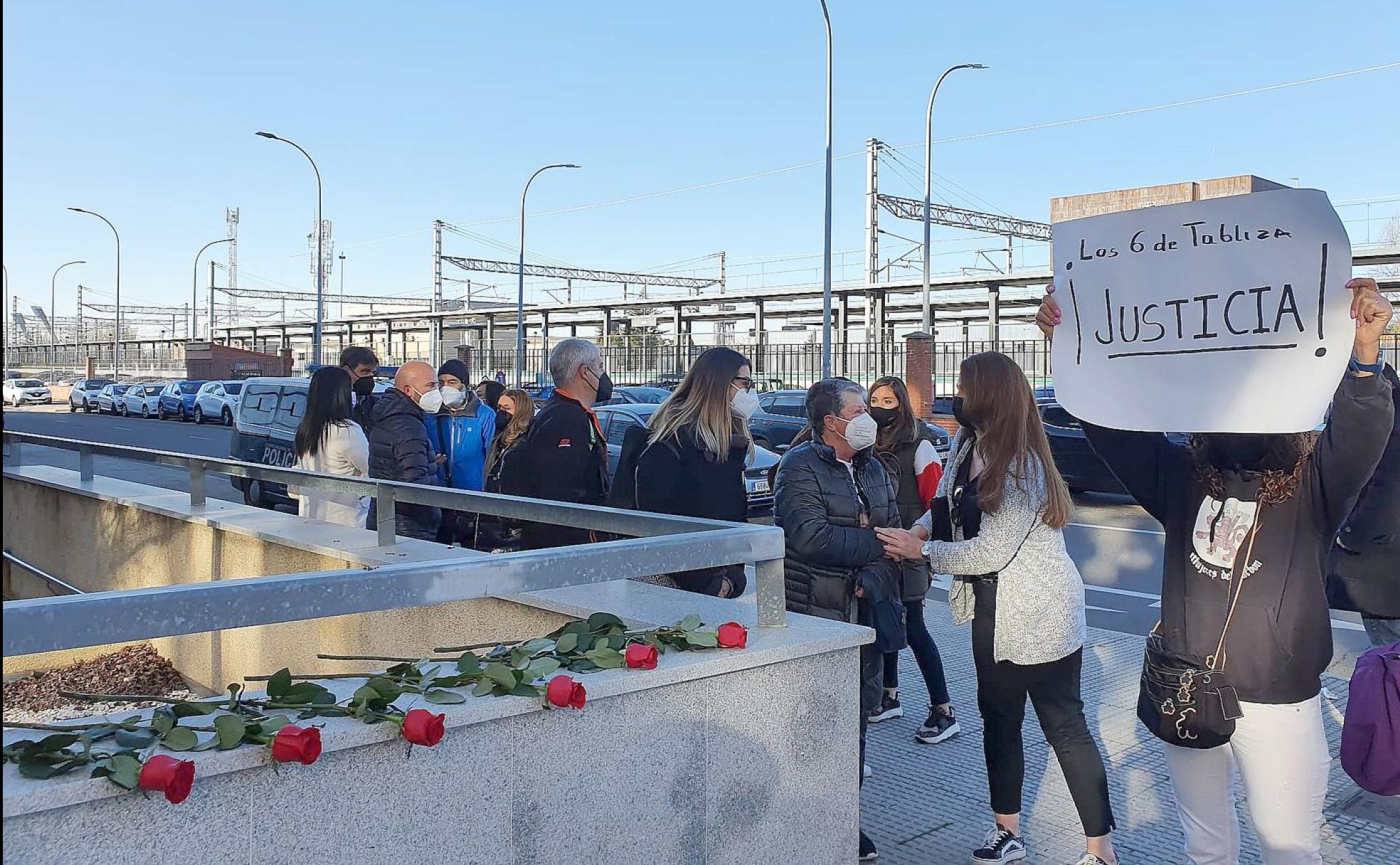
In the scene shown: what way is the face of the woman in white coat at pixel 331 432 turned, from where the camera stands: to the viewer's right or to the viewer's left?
to the viewer's right

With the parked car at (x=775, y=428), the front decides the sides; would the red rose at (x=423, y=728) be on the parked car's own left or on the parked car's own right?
on the parked car's own right

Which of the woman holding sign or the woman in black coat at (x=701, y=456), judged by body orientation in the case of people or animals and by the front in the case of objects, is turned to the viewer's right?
the woman in black coat

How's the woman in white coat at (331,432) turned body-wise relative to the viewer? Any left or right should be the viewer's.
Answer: facing away from the viewer and to the right of the viewer

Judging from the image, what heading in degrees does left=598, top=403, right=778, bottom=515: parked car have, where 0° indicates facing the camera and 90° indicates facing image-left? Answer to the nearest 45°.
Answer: approximately 315°

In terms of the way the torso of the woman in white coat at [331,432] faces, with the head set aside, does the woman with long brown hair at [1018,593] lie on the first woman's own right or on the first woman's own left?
on the first woman's own right

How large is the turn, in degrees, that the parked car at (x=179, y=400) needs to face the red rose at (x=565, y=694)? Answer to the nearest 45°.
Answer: approximately 45° to its right
